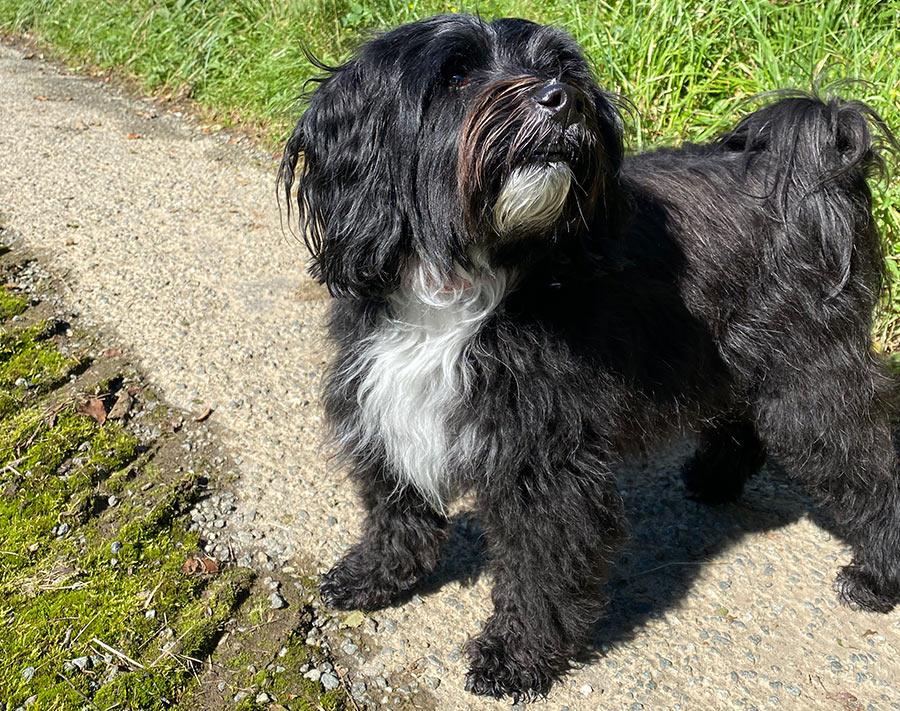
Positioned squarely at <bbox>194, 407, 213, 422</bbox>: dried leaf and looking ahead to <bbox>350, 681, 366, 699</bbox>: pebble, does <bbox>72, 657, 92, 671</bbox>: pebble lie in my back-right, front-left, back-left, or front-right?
front-right

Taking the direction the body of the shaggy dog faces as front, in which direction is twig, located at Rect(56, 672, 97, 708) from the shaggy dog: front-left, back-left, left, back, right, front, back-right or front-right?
front

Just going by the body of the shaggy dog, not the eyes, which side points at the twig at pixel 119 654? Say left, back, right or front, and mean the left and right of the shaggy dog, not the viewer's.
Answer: front

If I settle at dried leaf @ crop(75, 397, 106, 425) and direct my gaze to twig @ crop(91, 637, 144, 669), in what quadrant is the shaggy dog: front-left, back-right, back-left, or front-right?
front-left

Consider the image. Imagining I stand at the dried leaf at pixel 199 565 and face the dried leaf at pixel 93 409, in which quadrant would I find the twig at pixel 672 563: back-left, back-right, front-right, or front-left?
back-right

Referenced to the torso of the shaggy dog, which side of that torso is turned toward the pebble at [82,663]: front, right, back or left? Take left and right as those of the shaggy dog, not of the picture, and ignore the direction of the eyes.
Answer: front

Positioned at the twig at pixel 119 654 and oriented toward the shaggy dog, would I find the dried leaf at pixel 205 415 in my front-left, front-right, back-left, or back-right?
front-left

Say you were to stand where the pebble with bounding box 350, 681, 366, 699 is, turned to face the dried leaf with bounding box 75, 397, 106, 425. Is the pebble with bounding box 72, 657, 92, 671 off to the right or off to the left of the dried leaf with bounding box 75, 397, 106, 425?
left

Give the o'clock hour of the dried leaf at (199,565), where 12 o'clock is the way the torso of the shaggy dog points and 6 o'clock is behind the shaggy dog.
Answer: The dried leaf is roughly at 1 o'clock from the shaggy dog.

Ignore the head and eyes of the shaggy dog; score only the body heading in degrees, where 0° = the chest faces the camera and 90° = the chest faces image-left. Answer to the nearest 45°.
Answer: approximately 45°
